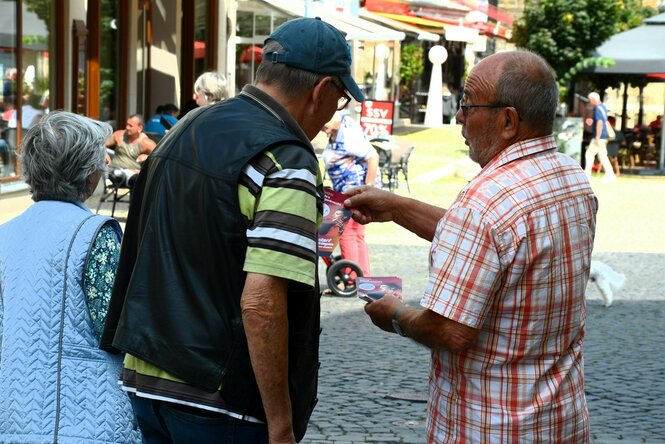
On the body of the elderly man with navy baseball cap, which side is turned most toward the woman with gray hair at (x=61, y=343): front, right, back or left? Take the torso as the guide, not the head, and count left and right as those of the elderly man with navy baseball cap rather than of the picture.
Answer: left

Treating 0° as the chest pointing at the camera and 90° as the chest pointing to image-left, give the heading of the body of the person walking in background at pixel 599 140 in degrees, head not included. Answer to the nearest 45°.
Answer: approximately 90°

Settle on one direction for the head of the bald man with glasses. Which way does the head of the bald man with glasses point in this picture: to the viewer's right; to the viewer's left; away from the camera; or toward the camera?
to the viewer's left

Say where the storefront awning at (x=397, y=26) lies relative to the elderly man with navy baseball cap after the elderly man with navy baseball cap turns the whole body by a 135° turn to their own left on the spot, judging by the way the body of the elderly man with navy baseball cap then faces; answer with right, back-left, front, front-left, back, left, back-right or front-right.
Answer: right

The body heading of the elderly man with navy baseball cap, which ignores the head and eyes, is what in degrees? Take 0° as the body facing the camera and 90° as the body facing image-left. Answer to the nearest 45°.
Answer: approximately 225°

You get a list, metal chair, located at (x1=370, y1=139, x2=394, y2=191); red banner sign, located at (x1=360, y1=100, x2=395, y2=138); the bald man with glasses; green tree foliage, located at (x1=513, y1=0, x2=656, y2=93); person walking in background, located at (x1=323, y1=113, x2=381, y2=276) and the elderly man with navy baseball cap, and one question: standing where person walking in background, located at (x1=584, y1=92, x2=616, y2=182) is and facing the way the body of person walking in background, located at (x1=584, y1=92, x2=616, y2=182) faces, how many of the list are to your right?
1

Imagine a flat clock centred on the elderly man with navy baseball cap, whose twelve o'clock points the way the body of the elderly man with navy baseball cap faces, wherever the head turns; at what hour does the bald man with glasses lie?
The bald man with glasses is roughly at 1 o'clock from the elderly man with navy baseball cap.
